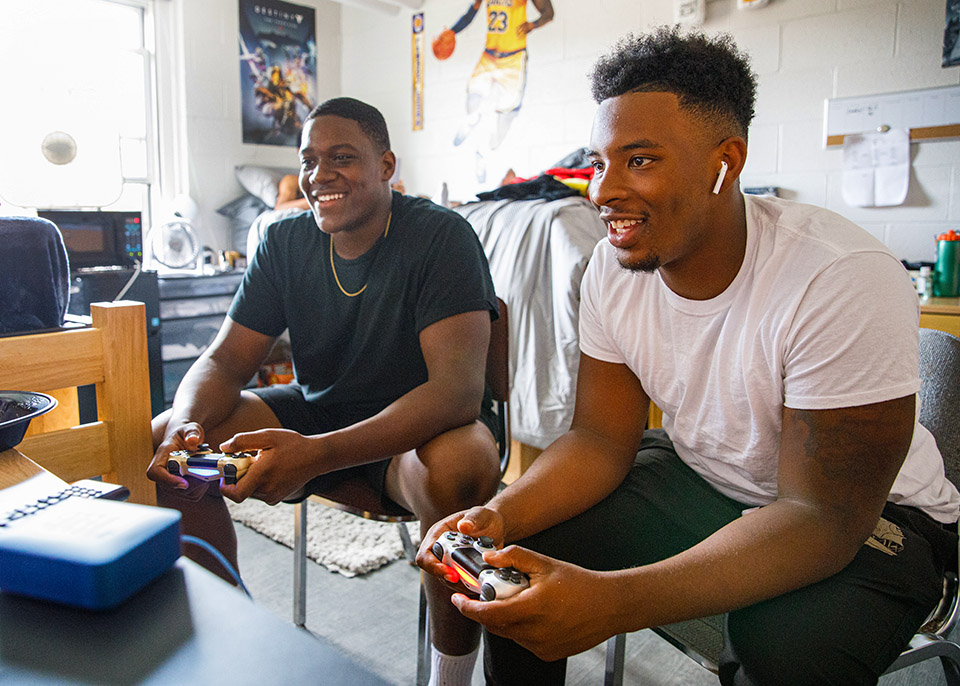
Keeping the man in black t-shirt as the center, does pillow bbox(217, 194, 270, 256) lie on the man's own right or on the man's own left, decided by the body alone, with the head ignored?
on the man's own right

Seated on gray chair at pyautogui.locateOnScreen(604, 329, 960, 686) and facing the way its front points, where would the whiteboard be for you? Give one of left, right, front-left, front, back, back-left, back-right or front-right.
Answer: back-right

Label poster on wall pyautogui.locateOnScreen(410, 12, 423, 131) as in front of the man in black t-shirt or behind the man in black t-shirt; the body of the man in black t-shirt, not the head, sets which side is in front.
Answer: behind

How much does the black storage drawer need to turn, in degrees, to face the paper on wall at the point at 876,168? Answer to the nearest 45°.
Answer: approximately 45° to its left

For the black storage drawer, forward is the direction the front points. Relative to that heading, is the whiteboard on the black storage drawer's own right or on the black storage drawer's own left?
on the black storage drawer's own left

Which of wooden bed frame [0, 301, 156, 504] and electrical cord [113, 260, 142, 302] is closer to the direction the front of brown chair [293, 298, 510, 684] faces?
the wooden bed frame

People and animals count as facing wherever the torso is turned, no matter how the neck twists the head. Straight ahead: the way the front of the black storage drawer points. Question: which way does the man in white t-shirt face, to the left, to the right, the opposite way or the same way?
to the right

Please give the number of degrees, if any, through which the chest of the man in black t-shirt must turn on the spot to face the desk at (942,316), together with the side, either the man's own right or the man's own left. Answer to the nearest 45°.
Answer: approximately 135° to the man's own left

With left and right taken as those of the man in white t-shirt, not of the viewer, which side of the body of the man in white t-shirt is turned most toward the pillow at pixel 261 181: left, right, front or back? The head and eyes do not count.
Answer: right
